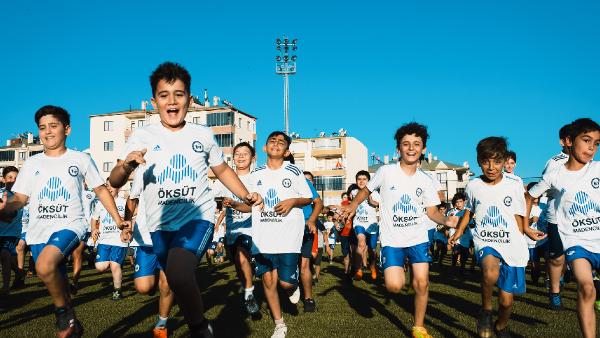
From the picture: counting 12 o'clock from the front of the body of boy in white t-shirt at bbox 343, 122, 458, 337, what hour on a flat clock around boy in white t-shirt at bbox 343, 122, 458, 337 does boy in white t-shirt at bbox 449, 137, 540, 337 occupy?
boy in white t-shirt at bbox 449, 137, 540, 337 is roughly at 9 o'clock from boy in white t-shirt at bbox 343, 122, 458, 337.

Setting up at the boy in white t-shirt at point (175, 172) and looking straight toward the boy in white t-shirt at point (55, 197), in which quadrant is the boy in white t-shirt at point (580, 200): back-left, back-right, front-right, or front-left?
back-right

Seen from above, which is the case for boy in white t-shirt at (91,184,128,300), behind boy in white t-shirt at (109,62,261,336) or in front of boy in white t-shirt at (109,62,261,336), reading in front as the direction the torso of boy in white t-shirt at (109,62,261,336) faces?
behind

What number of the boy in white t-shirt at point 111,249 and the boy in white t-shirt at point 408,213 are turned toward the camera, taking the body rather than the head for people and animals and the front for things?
2

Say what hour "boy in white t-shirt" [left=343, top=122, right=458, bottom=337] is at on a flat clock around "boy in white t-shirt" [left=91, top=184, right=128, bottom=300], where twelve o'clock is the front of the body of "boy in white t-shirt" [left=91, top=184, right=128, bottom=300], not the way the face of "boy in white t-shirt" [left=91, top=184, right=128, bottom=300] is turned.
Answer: "boy in white t-shirt" [left=343, top=122, right=458, bottom=337] is roughly at 11 o'clock from "boy in white t-shirt" [left=91, top=184, right=128, bottom=300].

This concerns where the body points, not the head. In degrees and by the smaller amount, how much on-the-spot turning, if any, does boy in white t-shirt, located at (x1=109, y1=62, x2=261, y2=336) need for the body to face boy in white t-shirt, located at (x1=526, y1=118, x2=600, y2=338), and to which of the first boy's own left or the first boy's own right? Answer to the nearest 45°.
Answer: approximately 90° to the first boy's own left

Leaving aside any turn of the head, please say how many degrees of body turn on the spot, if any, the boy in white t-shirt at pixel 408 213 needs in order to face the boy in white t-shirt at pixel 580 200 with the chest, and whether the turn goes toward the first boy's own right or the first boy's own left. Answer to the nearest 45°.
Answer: approximately 90° to the first boy's own left

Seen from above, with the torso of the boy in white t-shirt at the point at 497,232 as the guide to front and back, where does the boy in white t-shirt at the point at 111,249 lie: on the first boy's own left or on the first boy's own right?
on the first boy's own right

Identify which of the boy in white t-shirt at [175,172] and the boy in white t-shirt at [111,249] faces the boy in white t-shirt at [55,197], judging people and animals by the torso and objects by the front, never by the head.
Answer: the boy in white t-shirt at [111,249]
